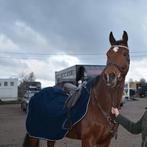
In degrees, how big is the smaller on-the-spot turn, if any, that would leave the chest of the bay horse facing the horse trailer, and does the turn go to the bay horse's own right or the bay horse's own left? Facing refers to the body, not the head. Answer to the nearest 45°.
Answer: approximately 135° to the bay horse's own left

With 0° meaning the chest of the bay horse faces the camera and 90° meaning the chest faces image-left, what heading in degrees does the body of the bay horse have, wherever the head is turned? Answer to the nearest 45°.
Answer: approximately 315°
